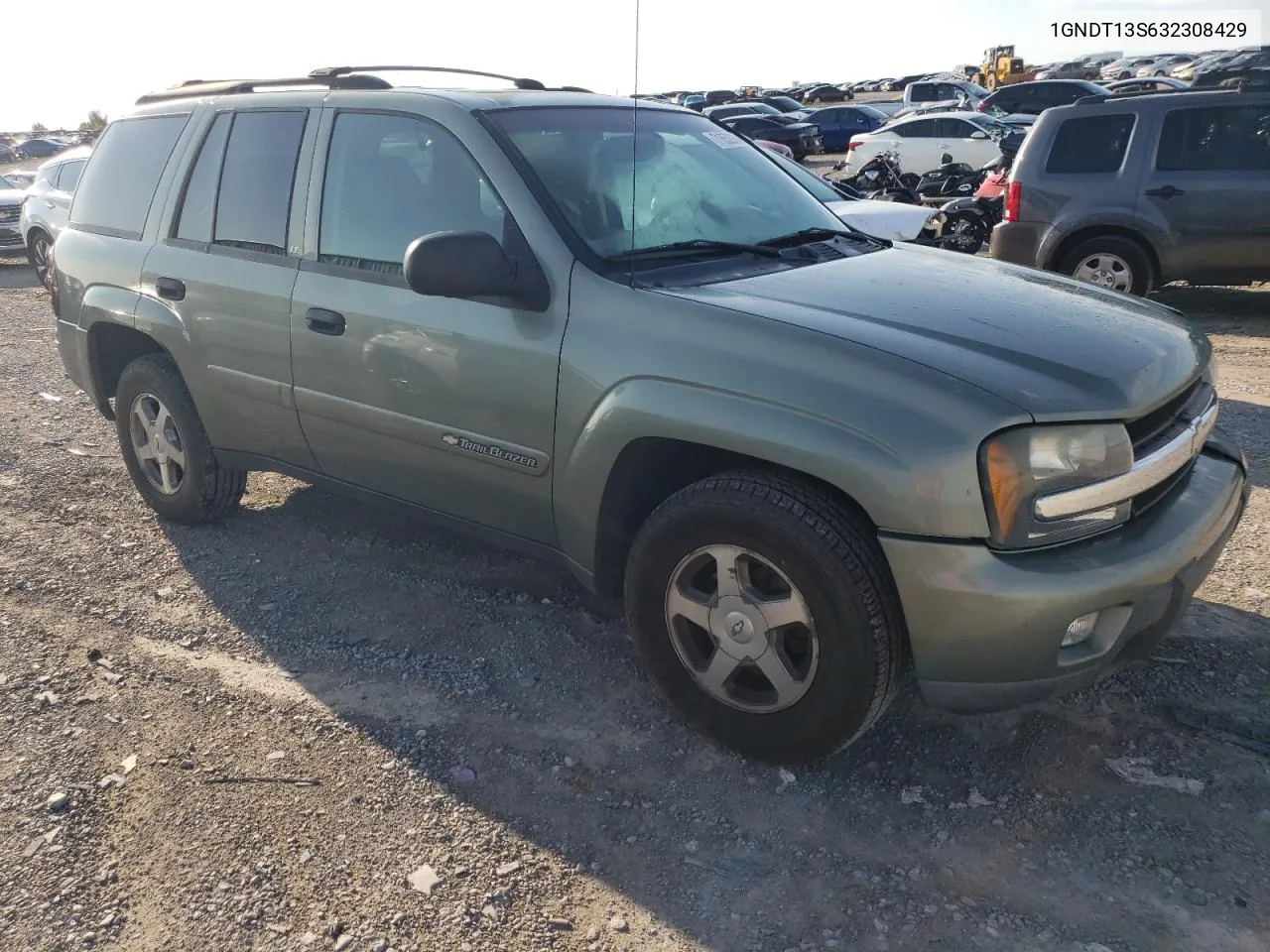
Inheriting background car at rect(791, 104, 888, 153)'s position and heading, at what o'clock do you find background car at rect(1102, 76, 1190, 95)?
background car at rect(1102, 76, 1190, 95) is roughly at 12 o'clock from background car at rect(791, 104, 888, 153).

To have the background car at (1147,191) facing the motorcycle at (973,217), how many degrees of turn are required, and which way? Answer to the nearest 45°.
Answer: approximately 135° to its left

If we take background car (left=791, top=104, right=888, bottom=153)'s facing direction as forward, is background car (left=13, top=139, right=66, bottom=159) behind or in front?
behind

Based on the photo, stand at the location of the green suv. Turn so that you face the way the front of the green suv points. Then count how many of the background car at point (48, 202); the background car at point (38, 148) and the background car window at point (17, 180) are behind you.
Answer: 3

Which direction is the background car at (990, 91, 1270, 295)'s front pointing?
to the viewer's right

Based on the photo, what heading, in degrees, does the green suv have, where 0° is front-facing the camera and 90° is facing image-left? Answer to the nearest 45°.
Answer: approximately 315°

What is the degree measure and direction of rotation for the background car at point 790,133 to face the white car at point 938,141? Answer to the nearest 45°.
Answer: approximately 45° to its right

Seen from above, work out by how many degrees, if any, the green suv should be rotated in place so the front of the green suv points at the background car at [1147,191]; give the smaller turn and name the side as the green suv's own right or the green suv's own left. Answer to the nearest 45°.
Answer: approximately 90° to the green suv's own left
